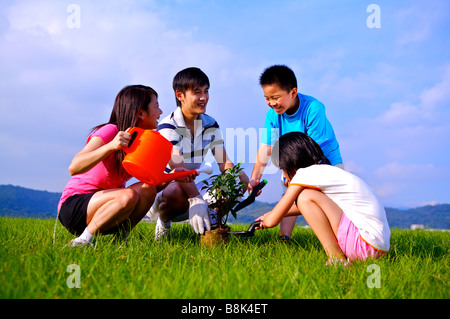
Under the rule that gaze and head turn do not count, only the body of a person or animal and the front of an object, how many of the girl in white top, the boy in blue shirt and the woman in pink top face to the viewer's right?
1

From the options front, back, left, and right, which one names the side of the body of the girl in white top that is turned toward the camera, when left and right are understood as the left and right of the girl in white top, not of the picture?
left

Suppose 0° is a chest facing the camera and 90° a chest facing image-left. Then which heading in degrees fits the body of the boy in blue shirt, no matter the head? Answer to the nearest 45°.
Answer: approximately 45°

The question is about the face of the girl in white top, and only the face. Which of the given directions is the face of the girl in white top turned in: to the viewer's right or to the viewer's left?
to the viewer's left

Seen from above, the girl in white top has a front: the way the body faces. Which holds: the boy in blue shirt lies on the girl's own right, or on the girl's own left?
on the girl's own right

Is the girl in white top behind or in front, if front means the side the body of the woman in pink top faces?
in front

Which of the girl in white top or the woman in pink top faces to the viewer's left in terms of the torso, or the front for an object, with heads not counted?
the girl in white top

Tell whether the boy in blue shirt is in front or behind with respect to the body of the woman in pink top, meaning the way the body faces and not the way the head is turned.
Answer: in front

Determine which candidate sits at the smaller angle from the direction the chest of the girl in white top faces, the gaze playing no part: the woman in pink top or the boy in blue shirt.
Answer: the woman in pink top

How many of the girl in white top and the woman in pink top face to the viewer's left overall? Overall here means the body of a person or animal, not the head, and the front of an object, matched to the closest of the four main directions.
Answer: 1

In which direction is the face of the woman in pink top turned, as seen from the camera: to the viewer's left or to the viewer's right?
to the viewer's right

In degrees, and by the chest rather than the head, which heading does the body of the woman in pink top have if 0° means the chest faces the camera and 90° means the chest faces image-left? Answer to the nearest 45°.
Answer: approximately 270°
